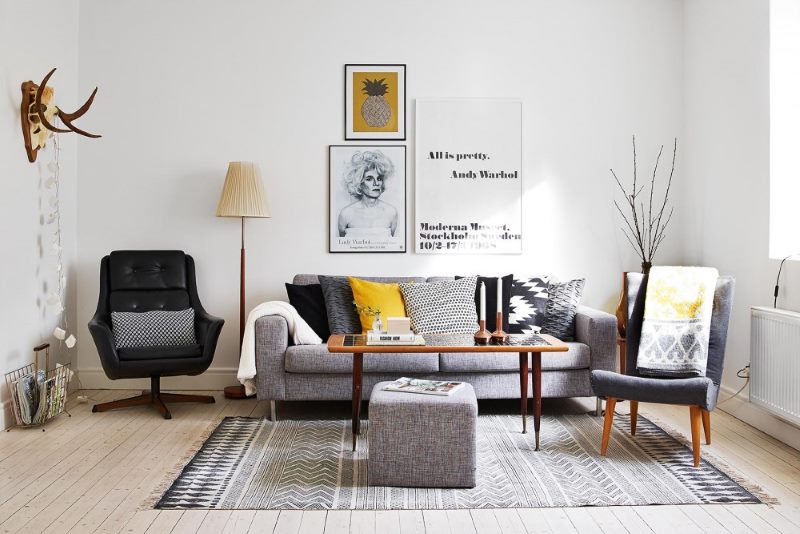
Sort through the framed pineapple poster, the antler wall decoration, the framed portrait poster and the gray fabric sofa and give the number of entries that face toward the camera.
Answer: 3

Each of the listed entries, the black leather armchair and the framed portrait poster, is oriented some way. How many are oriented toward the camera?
2

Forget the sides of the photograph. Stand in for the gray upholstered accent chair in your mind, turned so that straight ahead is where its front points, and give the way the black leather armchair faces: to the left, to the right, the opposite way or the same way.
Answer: to the left

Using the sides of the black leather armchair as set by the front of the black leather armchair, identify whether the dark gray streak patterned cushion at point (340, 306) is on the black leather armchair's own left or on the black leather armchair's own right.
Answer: on the black leather armchair's own left

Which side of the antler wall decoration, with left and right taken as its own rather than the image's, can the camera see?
right

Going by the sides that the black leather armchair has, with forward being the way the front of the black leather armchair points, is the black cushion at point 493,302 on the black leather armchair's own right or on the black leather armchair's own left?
on the black leather armchair's own left

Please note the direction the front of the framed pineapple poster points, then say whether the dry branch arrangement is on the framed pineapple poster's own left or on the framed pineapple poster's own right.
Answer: on the framed pineapple poster's own left
